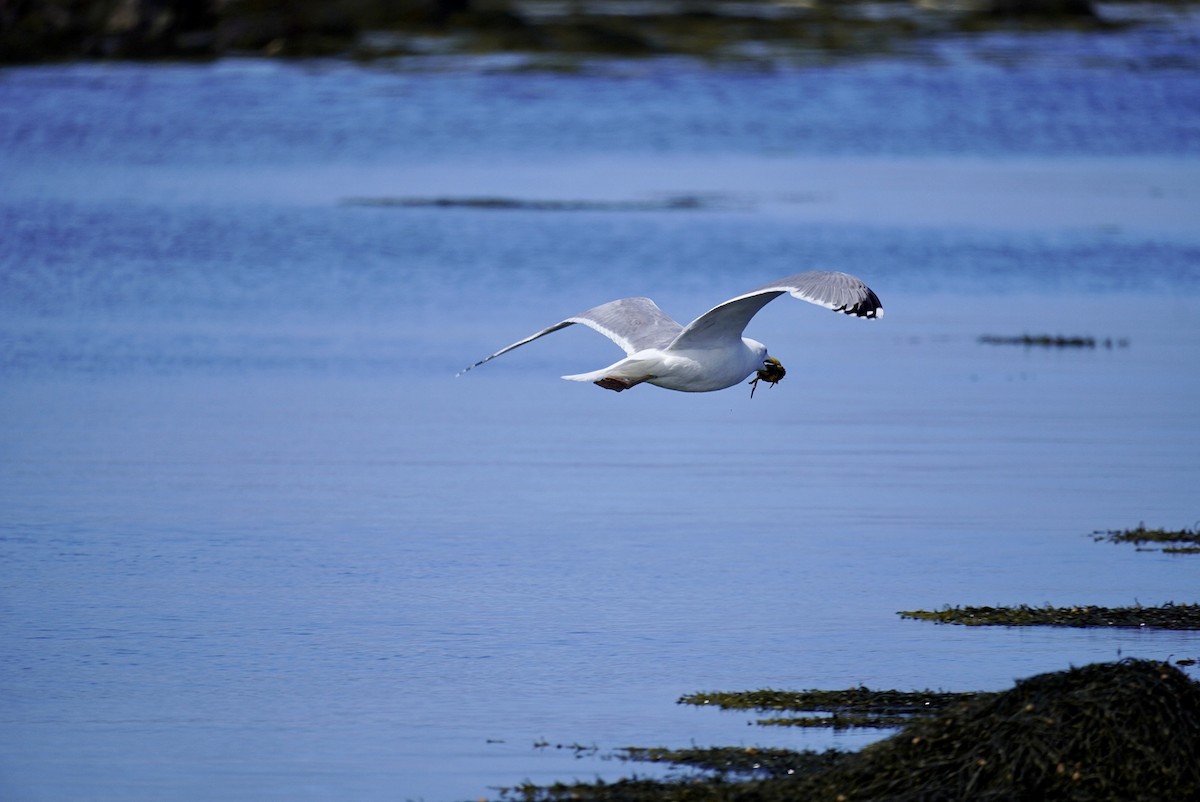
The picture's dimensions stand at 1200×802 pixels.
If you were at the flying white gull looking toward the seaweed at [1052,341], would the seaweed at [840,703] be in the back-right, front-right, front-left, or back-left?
back-right

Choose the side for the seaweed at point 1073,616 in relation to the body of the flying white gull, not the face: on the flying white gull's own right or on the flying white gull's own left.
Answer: on the flying white gull's own right

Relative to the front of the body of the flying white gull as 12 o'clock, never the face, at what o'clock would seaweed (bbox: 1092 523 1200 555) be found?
The seaweed is roughly at 1 o'clock from the flying white gull.

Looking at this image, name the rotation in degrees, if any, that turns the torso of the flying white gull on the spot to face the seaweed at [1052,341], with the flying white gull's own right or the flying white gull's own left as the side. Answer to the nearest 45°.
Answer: approximately 45° to the flying white gull's own left

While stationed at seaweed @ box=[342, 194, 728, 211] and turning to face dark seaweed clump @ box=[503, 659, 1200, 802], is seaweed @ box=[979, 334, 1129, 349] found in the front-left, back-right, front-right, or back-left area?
front-left

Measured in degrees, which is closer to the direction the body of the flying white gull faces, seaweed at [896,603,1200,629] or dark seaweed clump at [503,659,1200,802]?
the seaweed

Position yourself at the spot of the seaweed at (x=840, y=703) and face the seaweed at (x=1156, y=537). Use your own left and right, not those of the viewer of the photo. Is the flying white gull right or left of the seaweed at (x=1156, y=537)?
left

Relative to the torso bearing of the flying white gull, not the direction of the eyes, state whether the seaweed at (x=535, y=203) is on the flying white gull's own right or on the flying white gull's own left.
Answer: on the flying white gull's own left

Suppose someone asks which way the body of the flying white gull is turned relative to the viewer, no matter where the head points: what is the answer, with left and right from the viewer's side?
facing away from the viewer and to the right of the viewer

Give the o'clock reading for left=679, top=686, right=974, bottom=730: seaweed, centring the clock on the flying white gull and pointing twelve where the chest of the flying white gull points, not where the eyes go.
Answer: The seaweed is roughly at 4 o'clock from the flying white gull.

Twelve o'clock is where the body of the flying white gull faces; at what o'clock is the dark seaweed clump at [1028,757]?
The dark seaweed clump is roughly at 4 o'clock from the flying white gull.
